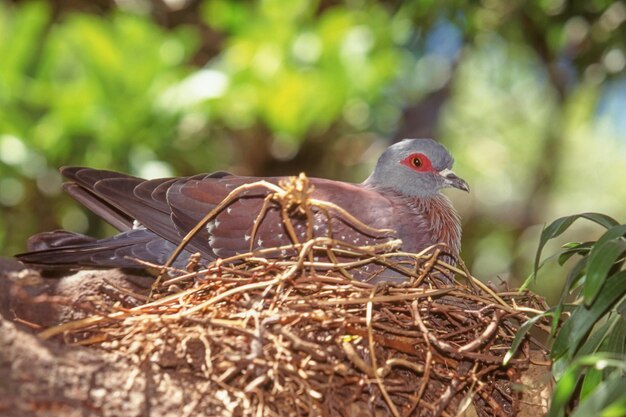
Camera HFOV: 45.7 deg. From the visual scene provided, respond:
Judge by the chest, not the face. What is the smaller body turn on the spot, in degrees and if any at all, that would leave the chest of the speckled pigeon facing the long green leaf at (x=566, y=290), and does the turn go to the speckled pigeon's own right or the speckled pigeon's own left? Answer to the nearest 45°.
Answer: approximately 45° to the speckled pigeon's own right

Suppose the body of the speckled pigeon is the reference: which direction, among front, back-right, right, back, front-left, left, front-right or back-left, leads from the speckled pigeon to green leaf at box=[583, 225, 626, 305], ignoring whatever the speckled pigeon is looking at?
front-right

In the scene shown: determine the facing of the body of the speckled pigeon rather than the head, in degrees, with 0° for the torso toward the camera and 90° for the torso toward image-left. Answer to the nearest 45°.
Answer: approximately 270°

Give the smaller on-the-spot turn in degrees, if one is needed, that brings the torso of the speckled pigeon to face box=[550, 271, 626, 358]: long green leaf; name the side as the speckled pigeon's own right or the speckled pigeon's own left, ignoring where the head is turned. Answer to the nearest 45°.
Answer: approximately 45° to the speckled pigeon's own right

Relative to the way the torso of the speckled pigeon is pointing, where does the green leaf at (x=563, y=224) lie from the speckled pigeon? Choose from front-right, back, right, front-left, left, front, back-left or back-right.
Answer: front-right
